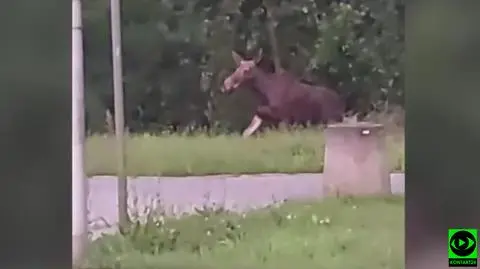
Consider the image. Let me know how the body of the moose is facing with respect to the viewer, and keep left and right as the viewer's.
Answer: facing to the left of the viewer

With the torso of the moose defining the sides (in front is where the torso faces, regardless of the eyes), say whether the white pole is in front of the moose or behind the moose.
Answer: in front

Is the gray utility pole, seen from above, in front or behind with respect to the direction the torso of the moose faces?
in front
